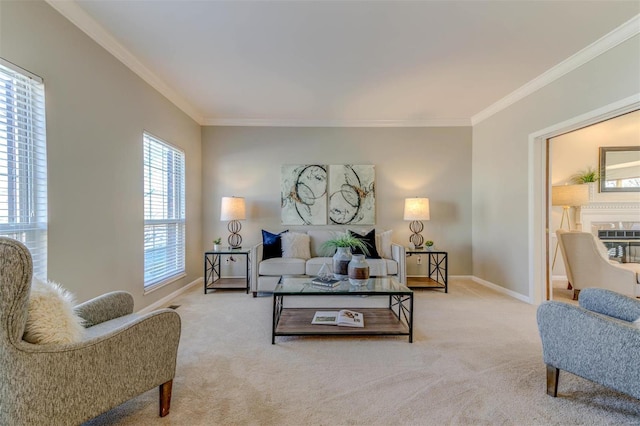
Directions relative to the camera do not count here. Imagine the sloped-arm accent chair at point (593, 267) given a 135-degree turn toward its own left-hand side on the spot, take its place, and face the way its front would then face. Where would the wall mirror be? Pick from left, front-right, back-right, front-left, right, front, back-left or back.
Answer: front-right

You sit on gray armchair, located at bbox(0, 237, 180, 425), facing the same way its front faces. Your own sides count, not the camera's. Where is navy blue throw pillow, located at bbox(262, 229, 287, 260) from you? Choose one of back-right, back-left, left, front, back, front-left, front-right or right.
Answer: front

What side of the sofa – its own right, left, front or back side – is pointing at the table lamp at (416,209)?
left

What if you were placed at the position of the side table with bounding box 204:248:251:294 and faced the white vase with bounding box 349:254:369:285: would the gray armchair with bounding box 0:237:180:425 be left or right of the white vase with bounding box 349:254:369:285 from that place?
right

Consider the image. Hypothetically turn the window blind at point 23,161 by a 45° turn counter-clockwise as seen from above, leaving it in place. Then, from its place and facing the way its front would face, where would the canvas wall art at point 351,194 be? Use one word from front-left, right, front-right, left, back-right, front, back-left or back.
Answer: front

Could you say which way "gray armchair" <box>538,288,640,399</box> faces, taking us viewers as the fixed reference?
facing away from the viewer and to the left of the viewer

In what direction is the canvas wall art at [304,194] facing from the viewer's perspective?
toward the camera

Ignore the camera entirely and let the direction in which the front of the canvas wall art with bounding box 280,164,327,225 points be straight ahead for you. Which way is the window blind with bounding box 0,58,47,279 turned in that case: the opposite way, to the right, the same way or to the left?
to the left

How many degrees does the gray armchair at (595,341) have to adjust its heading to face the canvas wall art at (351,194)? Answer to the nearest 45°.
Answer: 0° — it already faces it

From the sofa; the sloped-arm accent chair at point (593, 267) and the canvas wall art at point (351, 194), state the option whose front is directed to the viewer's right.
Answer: the sloped-arm accent chair

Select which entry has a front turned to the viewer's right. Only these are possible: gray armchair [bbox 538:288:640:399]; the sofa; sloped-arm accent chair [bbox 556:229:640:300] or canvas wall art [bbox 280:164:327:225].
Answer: the sloped-arm accent chair

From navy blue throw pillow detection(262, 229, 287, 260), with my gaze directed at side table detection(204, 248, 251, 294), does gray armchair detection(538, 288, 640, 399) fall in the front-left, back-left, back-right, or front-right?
back-left

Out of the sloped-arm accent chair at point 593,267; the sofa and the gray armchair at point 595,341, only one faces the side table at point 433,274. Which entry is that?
the gray armchair

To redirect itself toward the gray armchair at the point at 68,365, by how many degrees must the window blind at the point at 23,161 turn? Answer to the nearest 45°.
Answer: approximately 45° to its right

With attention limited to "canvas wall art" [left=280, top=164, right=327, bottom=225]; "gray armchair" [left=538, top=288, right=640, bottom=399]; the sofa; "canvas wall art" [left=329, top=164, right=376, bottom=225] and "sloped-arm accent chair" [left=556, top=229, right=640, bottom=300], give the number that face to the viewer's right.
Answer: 1
